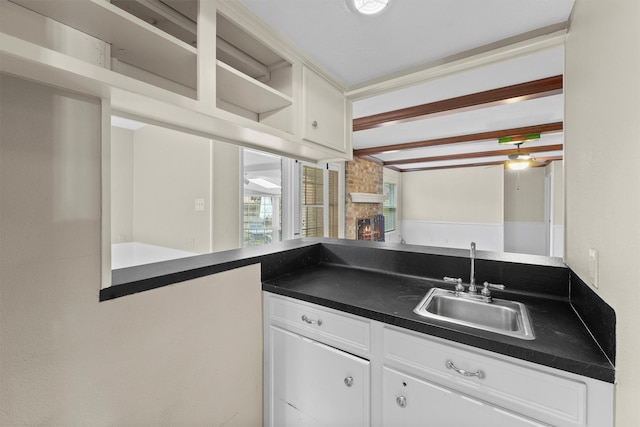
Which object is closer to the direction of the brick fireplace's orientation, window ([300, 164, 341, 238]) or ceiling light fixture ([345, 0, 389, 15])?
the ceiling light fixture

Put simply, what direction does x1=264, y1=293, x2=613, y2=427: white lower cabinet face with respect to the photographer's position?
facing the viewer and to the left of the viewer

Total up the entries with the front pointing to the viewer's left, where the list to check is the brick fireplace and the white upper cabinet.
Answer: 0

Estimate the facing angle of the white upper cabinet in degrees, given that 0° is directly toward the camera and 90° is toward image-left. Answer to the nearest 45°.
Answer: approximately 315°

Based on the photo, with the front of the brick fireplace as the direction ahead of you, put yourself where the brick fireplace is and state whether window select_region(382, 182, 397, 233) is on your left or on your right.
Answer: on your left

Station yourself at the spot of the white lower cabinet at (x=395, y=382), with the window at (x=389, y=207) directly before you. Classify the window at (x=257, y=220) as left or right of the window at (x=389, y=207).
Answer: left

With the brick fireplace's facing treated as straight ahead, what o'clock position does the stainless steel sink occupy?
The stainless steel sink is roughly at 1 o'clock from the brick fireplace.

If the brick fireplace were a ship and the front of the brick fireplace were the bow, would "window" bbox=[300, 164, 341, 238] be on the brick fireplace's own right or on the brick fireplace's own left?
on the brick fireplace's own right

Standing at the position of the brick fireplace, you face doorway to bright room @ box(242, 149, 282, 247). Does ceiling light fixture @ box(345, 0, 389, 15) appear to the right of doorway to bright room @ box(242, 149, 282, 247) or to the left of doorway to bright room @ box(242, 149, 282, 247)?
left
